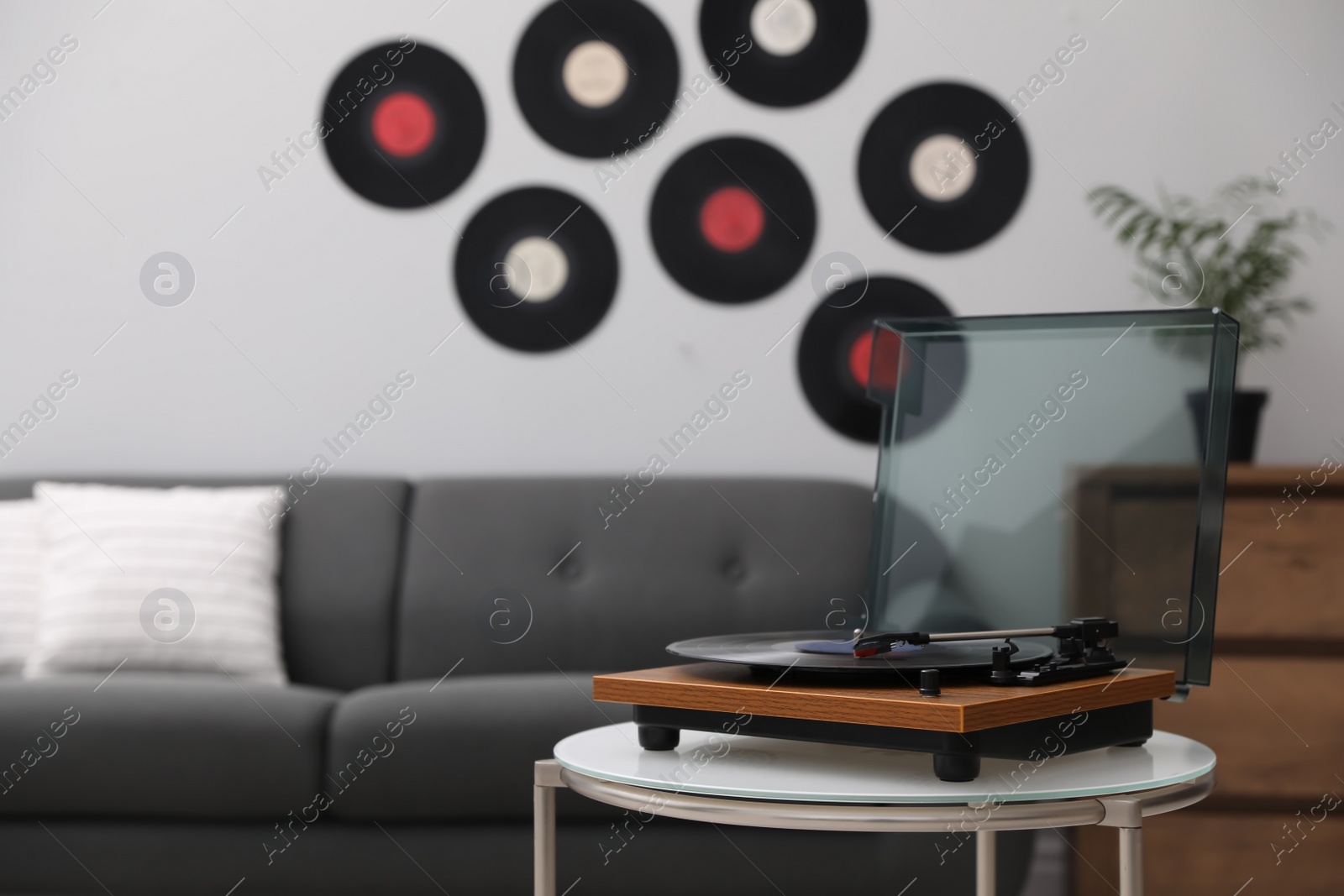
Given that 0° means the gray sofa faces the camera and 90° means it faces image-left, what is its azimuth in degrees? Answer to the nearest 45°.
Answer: approximately 0°

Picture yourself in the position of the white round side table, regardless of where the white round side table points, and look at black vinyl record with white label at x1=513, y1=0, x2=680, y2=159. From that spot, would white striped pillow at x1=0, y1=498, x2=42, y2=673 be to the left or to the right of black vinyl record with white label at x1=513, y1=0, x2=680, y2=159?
left

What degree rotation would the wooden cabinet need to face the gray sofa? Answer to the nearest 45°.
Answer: approximately 45° to its right

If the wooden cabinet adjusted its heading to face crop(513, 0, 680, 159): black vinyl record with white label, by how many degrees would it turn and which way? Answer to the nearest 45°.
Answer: approximately 90° to its right

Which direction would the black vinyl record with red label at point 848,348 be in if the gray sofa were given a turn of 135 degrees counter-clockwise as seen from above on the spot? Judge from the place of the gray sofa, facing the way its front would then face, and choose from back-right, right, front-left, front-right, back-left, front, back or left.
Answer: front

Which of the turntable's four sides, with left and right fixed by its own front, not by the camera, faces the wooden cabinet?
back

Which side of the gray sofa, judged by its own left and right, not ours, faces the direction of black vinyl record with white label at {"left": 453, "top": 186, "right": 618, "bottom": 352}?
back

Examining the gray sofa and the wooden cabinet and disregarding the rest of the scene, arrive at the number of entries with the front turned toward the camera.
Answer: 2

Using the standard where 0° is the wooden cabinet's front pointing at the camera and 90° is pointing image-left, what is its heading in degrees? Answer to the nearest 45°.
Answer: approximately 0°

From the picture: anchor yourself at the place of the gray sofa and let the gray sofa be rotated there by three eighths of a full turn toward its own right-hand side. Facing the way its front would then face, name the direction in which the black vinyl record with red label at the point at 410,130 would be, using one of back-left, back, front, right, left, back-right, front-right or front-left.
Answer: front-right

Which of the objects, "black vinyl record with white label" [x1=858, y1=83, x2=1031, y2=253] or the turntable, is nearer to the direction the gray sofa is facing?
the turntable
